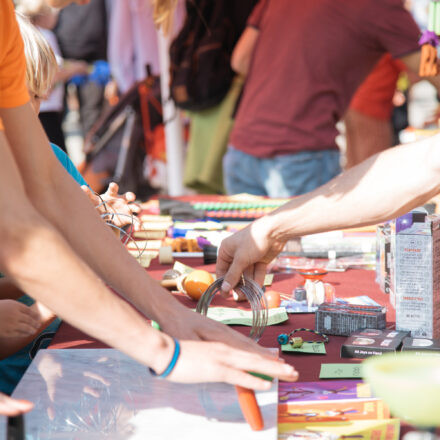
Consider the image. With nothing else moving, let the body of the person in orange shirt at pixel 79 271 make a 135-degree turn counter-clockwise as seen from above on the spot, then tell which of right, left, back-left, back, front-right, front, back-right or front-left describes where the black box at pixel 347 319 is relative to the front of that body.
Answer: right

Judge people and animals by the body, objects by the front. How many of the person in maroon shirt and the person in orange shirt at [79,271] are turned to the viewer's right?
1

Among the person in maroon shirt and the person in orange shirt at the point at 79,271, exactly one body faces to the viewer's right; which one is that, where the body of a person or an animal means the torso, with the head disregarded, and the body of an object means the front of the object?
the person in orange shirt

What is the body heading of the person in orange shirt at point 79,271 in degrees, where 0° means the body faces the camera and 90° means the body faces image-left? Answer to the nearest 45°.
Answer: approximately 270°
